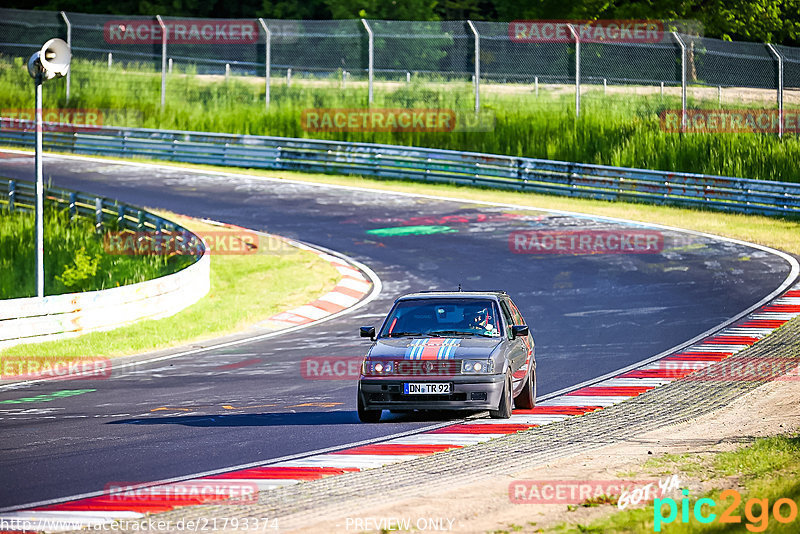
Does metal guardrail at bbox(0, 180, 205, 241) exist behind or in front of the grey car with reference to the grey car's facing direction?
behind

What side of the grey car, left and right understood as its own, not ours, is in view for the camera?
front

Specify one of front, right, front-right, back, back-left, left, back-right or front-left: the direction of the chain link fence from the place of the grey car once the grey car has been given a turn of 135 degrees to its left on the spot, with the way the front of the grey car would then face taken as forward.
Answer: front-left

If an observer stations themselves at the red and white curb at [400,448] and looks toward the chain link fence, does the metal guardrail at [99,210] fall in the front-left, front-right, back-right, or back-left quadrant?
front-left

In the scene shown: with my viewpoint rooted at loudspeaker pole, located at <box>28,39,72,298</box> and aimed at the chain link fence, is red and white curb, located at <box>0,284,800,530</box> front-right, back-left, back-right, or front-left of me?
back-right

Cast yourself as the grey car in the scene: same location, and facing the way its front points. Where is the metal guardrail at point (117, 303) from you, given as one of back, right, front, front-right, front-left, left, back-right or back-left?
back-right

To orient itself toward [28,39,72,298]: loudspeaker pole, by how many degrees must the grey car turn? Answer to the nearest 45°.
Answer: approximately 135° to its right

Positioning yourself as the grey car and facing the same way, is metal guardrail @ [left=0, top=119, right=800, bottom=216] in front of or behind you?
behind
